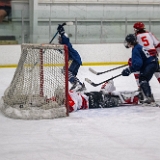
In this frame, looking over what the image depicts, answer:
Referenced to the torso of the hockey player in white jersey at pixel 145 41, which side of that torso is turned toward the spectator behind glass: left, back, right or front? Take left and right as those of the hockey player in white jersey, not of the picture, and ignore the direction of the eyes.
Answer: front

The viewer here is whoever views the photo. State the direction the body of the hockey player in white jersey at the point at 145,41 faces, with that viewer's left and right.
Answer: facing away from the viewer and to the left of the viewer

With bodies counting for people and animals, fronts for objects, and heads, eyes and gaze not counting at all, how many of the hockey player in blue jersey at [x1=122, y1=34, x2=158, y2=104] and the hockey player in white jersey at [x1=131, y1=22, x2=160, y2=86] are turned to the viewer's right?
0

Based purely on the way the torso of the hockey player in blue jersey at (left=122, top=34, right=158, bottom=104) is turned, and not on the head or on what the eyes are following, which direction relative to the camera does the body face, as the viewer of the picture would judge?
to the viewer's left
